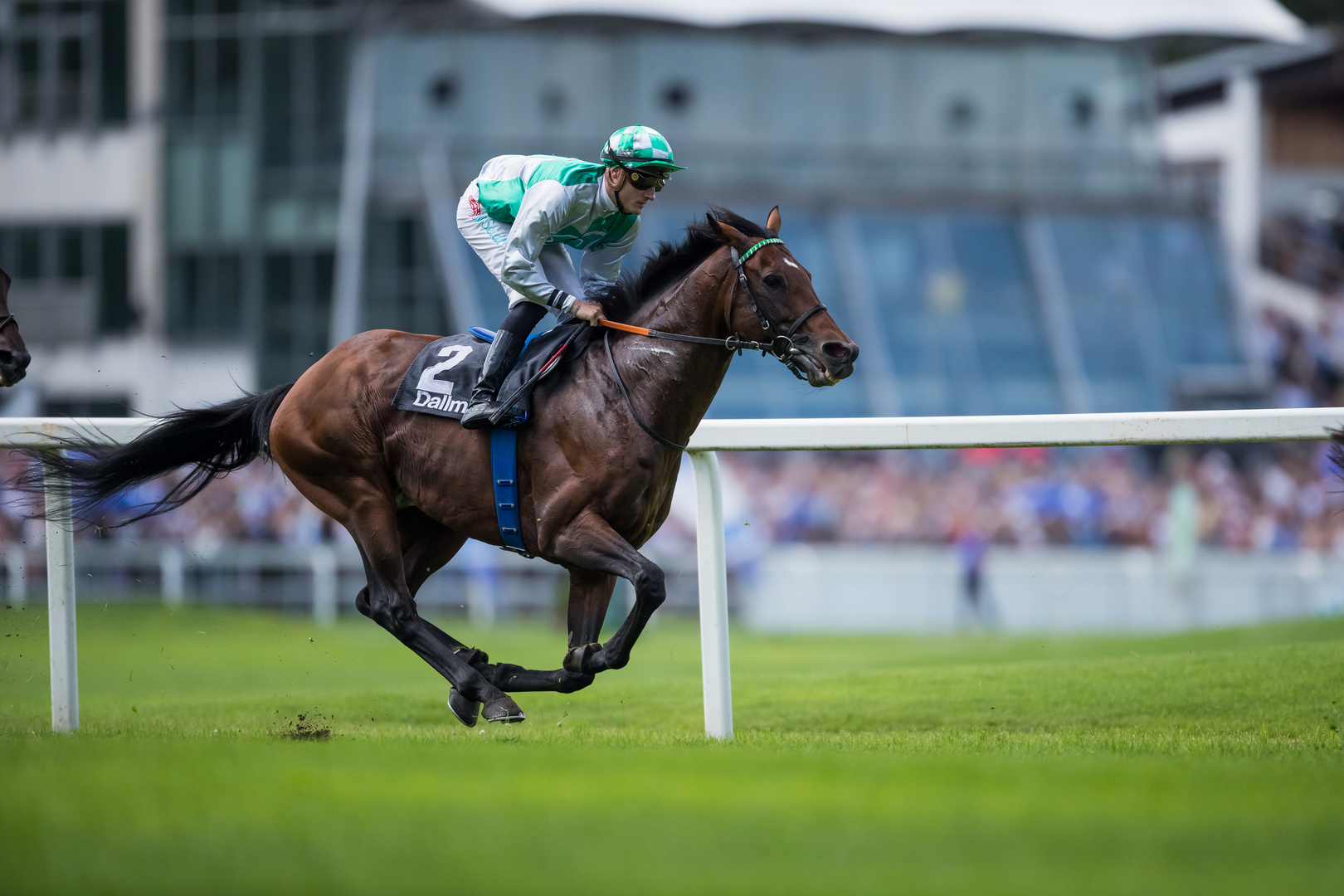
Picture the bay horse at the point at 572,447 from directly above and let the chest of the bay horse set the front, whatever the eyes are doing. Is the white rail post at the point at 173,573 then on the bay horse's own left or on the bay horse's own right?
on the bay horse's own left

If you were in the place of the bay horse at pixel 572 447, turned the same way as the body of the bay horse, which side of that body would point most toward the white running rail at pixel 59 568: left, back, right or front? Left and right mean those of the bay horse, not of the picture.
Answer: back

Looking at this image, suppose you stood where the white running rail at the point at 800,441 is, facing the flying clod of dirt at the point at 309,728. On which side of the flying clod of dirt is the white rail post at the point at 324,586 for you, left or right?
right

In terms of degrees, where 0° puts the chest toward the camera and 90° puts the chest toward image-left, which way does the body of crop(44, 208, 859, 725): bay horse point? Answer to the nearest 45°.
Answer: approximately 270°

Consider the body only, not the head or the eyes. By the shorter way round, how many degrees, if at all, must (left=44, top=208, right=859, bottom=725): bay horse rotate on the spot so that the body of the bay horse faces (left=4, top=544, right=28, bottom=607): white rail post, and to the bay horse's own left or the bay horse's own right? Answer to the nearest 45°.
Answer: approximately 135° to the bay horse's own left

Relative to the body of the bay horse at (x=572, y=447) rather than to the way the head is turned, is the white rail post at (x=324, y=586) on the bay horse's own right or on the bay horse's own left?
on the bay horse's own left
